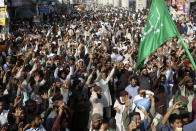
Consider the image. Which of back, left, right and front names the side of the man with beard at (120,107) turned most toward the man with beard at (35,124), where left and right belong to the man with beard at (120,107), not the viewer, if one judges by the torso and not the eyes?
right

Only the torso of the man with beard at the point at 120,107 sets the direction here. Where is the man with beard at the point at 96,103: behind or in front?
behind

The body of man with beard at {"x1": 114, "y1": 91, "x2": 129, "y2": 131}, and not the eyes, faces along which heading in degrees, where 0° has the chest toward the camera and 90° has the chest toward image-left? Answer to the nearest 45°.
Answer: approximately 315°

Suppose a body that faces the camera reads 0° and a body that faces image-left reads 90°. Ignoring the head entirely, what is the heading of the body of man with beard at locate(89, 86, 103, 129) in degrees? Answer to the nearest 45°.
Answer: approximately 315°

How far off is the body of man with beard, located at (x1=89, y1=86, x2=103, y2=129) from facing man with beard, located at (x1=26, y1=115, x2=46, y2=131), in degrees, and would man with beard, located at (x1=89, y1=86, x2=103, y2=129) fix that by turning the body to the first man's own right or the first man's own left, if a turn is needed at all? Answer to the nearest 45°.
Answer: approximately 90° to the first man's own right
